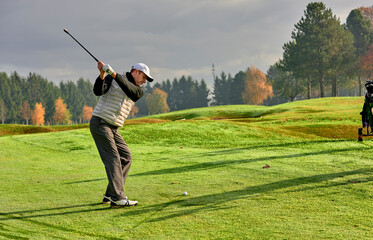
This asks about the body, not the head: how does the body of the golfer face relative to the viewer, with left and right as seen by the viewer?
facing the viewer and to the right of the viewer
